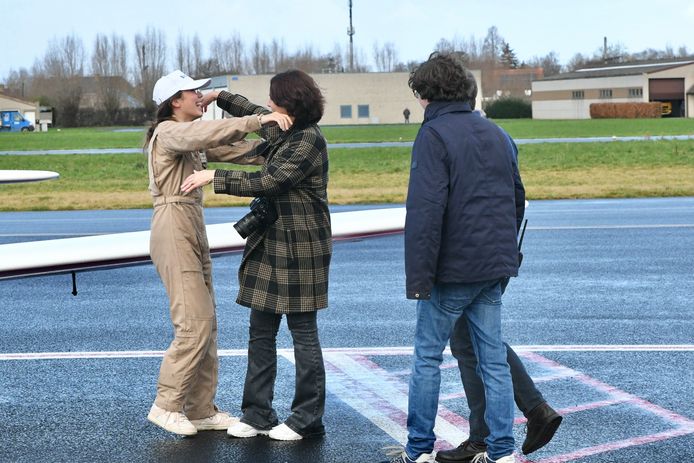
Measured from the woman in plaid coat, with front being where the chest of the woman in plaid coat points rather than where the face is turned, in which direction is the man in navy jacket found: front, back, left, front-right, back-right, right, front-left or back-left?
back-left

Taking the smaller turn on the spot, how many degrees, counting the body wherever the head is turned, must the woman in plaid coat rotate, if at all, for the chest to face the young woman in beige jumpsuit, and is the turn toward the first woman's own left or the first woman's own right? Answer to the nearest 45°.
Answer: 0° — they already face them

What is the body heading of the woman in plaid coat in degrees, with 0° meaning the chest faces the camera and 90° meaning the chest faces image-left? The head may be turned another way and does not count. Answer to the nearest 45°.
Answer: approximately 90°

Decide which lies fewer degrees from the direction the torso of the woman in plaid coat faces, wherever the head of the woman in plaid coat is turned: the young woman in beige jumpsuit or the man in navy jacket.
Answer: the young woman in beige jumpsuit

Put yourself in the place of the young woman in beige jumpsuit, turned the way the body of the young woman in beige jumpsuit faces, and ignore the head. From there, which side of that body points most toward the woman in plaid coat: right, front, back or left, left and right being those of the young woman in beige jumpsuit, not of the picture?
front

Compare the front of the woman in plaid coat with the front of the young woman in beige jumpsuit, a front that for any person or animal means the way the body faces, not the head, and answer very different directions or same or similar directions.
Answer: very different directions

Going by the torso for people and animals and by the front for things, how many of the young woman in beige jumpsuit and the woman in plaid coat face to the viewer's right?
1

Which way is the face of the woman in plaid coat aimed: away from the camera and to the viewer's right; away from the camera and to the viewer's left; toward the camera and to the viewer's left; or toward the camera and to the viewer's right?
away from the camera and to the viewer's left

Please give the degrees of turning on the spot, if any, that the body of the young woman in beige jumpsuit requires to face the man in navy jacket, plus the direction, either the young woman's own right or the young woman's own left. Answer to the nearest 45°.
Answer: approximately 45° to the young woman's own right

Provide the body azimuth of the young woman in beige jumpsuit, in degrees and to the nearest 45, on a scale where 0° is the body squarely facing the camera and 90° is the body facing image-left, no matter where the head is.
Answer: approximately 270°
